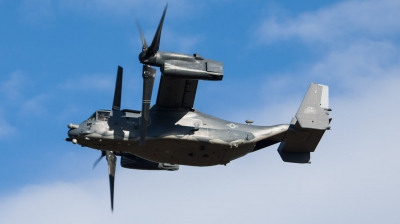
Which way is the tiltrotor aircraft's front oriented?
to the viewer's left
